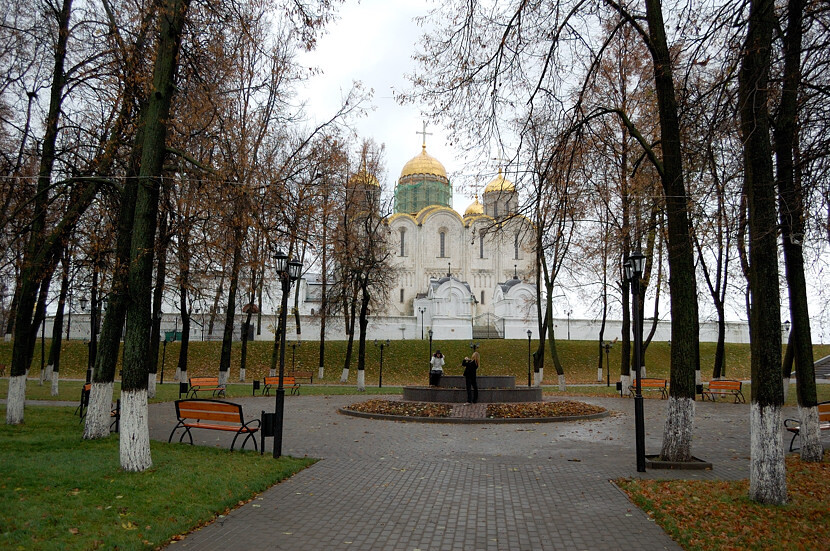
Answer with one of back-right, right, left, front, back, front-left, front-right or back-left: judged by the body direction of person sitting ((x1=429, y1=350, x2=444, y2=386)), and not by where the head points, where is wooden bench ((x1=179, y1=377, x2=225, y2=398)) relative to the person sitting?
right

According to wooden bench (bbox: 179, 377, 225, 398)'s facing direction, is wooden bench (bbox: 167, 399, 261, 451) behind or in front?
in front

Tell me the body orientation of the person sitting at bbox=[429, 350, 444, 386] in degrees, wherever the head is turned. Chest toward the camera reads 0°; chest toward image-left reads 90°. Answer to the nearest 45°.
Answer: approximately 0°

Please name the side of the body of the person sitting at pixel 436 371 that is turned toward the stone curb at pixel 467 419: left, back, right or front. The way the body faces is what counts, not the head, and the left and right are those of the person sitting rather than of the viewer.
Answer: front

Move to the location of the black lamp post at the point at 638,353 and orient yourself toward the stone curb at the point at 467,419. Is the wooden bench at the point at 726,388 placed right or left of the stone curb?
right

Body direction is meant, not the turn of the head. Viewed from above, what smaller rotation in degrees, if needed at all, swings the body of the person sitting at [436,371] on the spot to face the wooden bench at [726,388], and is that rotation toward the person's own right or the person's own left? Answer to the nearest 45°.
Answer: approximately 90° to the person's own left
